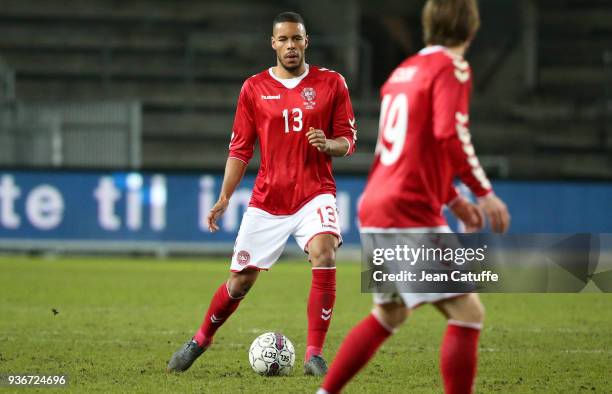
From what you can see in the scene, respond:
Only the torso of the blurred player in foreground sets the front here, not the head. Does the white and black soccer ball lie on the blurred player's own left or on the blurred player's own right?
on the blurred player's own left

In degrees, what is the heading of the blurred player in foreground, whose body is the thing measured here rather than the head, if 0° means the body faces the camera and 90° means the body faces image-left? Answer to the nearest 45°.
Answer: approximately 225°

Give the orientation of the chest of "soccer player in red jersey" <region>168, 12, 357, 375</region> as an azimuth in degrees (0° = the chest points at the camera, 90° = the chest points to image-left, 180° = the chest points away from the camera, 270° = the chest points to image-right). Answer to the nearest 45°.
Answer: approximately 0°

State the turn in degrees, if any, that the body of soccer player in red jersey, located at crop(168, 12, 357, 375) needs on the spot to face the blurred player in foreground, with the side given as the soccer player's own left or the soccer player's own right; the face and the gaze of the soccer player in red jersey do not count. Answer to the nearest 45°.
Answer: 0° — they already face them

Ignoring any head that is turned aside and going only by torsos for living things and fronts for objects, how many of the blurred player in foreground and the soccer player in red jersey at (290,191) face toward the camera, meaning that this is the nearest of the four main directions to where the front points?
1
